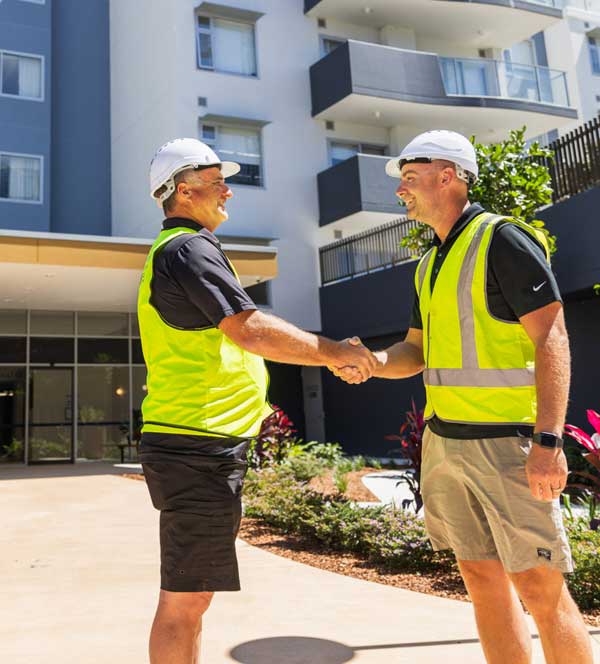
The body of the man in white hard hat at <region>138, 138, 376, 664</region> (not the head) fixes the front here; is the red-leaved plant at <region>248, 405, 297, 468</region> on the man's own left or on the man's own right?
on the man's own left

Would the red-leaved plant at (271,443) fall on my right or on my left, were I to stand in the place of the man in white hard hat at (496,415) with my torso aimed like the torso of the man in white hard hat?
on my right

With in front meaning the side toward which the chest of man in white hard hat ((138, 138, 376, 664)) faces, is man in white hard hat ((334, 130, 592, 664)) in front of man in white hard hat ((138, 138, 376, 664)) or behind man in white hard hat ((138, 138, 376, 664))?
in front

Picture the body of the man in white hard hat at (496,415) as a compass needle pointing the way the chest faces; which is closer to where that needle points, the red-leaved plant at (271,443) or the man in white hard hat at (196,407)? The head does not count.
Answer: the man in white hard hat

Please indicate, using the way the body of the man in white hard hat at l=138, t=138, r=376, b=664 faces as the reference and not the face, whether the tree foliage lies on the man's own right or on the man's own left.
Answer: on the man's own left

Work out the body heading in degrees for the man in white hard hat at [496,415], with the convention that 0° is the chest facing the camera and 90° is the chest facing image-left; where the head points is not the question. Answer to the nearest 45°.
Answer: approximately 45°

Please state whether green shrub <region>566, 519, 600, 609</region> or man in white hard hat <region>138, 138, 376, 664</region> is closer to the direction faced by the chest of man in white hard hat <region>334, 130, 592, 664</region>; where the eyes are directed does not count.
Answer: the man in white hard hat

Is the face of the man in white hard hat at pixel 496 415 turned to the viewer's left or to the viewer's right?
to the viewer's left

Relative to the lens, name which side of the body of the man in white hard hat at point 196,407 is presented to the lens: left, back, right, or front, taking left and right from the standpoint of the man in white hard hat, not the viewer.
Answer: right

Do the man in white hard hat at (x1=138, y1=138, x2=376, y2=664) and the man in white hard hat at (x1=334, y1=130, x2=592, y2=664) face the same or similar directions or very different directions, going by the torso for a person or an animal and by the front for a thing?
very different directions

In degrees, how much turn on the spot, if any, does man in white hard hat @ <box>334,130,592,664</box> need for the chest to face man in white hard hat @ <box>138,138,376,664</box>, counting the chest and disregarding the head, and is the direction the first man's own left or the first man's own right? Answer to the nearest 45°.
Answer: approximately 45° to the first man's own right

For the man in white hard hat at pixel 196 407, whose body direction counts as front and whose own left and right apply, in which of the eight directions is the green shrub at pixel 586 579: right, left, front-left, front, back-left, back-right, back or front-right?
front-left

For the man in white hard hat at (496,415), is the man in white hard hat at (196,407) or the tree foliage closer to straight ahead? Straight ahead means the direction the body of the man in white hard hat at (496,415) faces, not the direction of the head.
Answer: the man in white hard hat

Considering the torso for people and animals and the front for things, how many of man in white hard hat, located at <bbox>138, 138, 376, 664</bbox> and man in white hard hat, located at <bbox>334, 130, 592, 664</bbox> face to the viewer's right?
1
